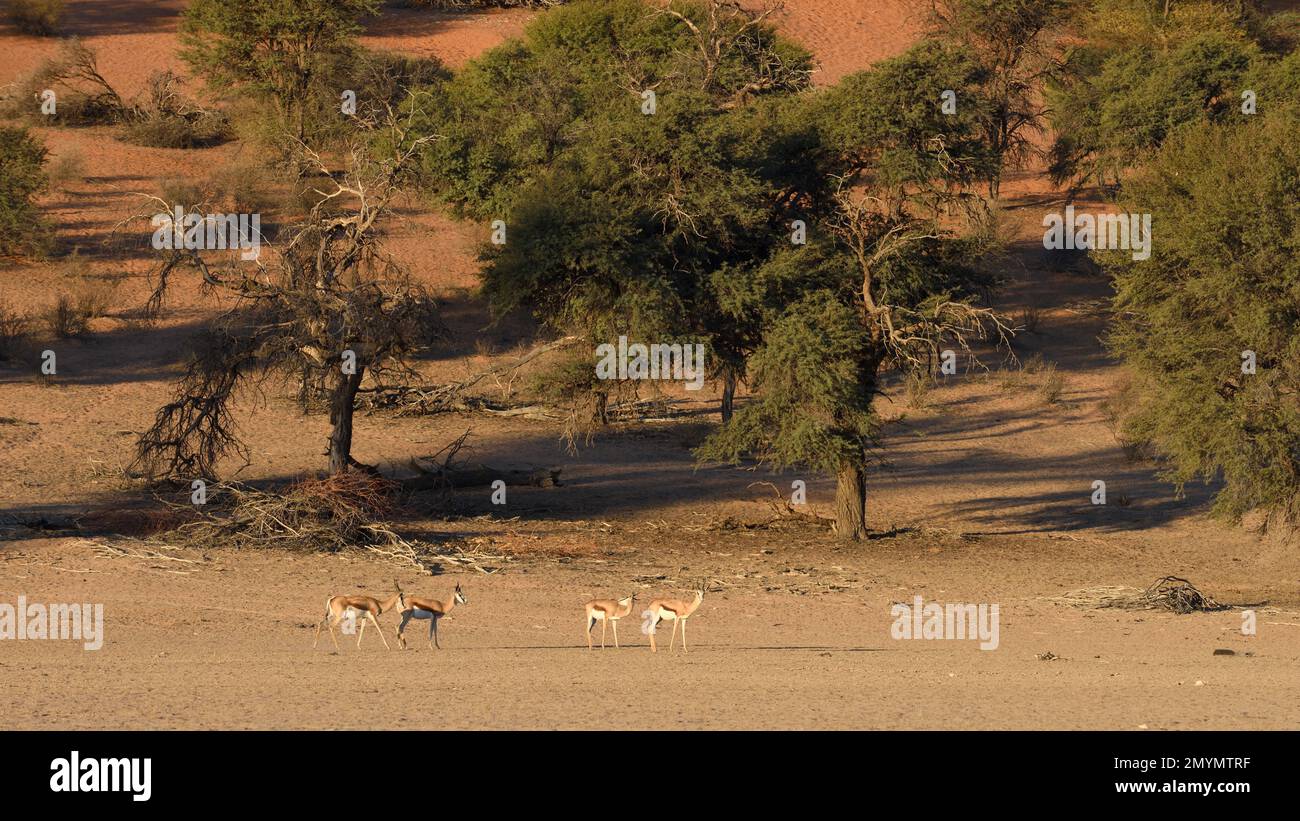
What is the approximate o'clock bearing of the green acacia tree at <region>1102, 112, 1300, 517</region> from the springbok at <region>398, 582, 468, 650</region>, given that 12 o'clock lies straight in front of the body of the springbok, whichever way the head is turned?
The green acacia tree is roughly at 11 o'clock from the springbok.

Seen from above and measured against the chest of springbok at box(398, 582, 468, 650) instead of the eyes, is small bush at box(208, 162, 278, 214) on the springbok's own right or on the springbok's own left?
on the springbok's own left

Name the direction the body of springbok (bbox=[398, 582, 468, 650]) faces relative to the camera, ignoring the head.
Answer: to the viewer's right

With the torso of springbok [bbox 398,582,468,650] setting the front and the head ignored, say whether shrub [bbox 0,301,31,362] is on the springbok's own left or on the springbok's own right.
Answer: on the springbok's own left

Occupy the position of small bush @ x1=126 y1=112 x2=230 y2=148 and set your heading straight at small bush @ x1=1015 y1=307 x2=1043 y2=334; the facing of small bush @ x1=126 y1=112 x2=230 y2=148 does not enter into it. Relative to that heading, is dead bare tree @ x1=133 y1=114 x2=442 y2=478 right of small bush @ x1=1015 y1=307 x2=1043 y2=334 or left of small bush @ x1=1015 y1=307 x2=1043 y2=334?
right

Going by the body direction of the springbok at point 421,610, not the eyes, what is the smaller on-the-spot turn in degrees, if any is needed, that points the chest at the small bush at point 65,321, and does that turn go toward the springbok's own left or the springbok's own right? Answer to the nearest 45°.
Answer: approximately 90° to the springbok's own left

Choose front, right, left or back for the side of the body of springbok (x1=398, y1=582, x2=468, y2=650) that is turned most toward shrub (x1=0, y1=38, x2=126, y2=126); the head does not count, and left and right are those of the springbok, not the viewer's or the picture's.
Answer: left

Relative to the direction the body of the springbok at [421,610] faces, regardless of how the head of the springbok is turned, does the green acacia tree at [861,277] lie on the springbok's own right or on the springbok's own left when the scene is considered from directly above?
on the springbok's own left

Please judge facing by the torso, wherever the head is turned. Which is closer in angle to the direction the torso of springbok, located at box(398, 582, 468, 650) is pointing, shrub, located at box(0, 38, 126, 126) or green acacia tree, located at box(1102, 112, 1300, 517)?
the green acacia tree

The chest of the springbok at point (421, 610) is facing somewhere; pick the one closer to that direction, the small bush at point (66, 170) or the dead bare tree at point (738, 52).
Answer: the dead bare tree

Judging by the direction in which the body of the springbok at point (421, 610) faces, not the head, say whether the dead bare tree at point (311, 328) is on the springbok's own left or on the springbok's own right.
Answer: on the springbok's own left

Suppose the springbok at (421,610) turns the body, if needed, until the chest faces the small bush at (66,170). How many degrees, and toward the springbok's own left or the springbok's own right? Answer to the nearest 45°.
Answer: approximately 90° to the springbok's own left

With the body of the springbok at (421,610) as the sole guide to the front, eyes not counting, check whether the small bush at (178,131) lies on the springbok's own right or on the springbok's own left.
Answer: on the springbok's own left

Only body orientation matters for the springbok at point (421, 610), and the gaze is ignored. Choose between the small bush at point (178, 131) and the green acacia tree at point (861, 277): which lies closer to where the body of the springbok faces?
the green acacia tree
